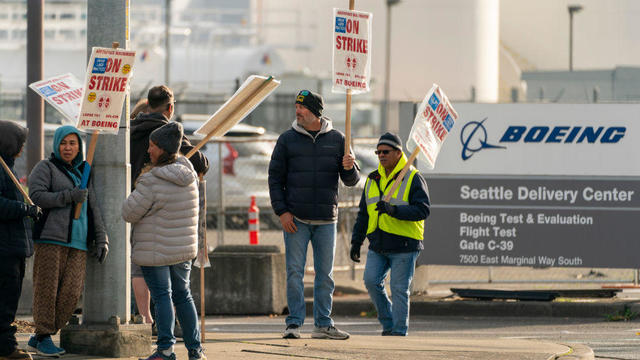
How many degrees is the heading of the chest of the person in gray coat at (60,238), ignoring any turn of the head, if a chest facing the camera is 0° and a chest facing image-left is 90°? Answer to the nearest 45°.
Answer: approximately 315°

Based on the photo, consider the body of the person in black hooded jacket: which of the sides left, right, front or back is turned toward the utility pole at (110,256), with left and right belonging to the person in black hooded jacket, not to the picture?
front

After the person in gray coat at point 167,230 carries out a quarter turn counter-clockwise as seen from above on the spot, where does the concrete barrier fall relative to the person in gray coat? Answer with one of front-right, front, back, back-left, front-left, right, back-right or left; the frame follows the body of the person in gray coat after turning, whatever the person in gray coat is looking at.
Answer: back-right

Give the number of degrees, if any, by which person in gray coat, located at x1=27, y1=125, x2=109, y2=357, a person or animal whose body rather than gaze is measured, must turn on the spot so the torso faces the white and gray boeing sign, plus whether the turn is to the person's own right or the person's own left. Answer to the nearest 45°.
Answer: approximately 90° to the person's own left

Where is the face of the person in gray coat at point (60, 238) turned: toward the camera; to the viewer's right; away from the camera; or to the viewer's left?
toward the camera

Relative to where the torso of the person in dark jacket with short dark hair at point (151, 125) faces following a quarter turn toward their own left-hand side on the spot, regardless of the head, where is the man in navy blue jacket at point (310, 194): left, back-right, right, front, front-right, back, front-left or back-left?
back-right

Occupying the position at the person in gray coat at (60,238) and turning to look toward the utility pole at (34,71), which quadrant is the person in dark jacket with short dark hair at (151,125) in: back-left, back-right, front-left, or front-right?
front-right

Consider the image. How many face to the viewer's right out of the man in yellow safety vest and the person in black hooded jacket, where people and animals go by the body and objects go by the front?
1

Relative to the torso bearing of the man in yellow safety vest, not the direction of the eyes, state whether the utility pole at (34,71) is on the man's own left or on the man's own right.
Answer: on the man's own right

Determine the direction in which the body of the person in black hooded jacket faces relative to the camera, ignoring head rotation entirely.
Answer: to the viewer's right

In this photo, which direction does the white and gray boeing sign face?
toward the camera

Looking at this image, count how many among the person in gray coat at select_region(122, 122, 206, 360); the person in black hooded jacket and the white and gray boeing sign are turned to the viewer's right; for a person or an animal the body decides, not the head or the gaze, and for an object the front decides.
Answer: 1

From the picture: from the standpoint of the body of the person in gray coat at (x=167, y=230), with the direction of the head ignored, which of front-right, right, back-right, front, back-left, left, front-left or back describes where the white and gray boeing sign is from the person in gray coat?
right

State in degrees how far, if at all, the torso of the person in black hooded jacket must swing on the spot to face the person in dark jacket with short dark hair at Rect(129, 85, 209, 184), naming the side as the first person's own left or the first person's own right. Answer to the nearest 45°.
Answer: approximately 45° to the first person's own left
